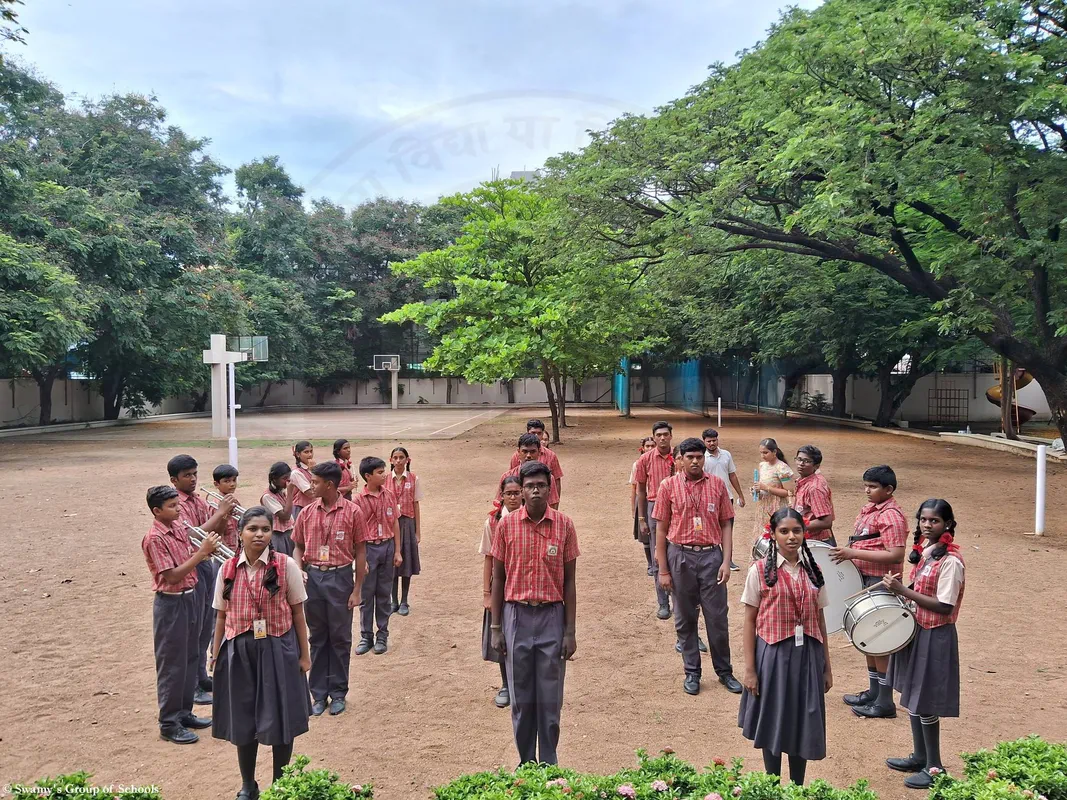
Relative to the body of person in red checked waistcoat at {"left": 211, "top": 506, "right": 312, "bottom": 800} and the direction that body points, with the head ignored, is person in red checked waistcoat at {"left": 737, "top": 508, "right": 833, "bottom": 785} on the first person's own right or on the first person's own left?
on the first person's own left

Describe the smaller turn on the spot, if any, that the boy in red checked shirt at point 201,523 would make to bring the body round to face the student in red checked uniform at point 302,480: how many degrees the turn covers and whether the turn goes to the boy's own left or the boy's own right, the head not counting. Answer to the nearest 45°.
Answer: approximately 90° to the boy's own left

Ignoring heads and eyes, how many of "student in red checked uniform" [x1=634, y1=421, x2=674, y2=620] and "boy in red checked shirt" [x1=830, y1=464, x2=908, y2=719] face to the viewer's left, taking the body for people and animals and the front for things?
1

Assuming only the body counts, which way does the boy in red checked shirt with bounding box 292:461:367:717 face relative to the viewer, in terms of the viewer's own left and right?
facing the viewer

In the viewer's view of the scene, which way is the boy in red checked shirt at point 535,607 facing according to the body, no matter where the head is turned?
toward the camera

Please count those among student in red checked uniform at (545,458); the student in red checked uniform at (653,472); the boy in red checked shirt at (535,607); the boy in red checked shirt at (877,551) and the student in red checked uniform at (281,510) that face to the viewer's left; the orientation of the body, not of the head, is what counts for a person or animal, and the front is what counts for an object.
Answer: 1

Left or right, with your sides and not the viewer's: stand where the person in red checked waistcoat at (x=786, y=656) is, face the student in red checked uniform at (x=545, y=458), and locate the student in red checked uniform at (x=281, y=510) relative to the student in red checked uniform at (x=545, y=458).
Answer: left

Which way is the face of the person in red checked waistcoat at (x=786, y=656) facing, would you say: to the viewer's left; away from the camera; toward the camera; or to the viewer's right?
toward the camera

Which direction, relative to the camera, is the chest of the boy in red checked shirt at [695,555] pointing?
toward the camera

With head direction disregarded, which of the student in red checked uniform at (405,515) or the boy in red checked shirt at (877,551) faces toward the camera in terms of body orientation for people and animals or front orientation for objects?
the student in red checked uniform

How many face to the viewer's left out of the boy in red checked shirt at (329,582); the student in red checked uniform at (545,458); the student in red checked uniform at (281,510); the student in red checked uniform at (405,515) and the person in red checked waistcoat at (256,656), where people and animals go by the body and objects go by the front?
0

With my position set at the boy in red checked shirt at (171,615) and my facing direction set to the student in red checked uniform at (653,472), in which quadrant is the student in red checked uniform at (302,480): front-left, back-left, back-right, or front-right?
front-left

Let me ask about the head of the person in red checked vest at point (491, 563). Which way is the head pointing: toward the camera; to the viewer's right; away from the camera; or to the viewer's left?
toward the camera

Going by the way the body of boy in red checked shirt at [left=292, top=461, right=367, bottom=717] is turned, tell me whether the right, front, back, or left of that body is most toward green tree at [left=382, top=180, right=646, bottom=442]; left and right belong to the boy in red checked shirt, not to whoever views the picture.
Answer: back

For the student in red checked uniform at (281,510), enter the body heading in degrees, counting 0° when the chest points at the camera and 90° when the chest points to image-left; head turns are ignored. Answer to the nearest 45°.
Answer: approximately 315°

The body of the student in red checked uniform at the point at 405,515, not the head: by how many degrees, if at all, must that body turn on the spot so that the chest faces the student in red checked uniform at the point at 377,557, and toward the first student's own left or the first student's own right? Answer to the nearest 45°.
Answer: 0° — they already face them
